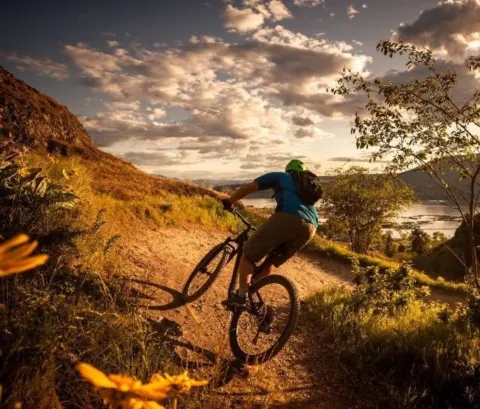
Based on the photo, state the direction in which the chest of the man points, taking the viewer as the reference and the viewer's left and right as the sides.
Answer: facing away from the viewer and to the left of the viewer

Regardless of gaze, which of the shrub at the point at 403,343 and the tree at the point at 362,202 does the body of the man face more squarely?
the tree

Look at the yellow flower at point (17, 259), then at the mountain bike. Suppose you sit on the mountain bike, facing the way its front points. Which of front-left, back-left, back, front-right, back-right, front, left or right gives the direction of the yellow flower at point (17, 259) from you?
back-left

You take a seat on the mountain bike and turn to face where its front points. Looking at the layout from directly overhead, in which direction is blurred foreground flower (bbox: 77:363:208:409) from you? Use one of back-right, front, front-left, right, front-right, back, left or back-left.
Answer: back-left

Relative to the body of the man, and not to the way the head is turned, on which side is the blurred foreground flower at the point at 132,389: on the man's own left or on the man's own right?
on the man's own left

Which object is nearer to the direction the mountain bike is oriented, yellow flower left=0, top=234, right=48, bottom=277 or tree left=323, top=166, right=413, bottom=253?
the tree

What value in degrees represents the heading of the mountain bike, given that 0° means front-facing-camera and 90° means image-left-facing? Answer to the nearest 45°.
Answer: approximately 135°

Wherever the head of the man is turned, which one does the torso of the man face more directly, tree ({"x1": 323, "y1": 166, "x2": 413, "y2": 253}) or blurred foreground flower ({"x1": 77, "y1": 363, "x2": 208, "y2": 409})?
the tree

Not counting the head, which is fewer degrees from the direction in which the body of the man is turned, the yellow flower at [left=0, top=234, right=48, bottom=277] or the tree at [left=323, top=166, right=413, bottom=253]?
the tree
